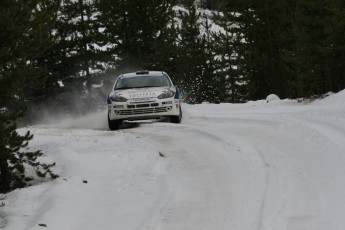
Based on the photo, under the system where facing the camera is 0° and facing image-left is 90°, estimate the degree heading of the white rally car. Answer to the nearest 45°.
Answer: approximately 0°

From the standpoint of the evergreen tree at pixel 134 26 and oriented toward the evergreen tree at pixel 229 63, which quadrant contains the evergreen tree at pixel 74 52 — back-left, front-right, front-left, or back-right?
back-right

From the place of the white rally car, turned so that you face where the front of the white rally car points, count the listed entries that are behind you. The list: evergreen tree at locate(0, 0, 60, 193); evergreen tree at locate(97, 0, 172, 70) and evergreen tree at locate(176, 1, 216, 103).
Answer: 2

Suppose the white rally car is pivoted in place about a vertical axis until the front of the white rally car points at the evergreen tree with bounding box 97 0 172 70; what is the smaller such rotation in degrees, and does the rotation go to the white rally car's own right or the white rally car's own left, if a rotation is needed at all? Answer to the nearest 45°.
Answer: approximately 180°

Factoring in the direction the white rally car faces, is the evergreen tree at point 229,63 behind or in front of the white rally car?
behind

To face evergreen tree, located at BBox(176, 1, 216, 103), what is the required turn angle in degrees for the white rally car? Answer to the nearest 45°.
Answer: approximately 180°

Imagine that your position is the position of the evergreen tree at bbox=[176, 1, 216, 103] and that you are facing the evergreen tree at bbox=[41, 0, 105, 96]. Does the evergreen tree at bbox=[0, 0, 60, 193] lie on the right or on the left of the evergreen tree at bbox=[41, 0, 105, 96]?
left
